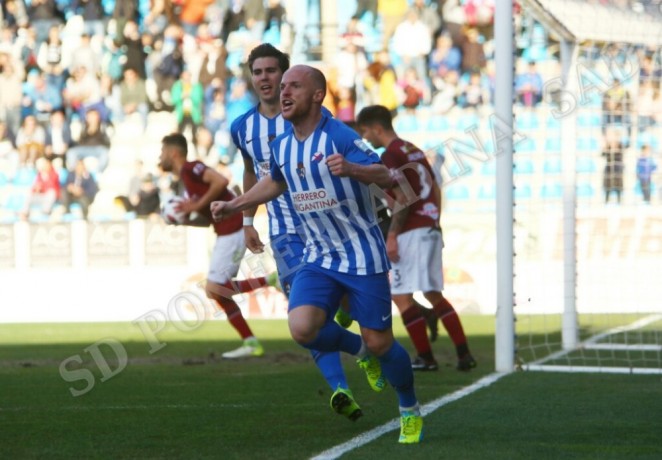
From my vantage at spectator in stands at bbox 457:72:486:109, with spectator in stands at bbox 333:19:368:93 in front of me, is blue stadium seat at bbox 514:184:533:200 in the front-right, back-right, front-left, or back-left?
back-left

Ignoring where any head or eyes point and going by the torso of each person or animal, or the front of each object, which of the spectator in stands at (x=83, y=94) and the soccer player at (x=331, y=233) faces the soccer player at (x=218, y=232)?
the spectator in stands

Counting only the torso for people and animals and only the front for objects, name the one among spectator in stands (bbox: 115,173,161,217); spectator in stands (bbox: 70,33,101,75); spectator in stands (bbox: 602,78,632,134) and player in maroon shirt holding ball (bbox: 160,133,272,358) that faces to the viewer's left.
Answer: the player in maroon shirt holding ball

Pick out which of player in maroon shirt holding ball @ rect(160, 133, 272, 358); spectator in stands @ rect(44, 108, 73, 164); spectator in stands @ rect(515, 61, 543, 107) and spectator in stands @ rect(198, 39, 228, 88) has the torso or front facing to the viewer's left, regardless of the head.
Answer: the player in maroon shirt holding ball

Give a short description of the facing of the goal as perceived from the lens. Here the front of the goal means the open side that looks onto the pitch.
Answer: facing to the left of the viewer
